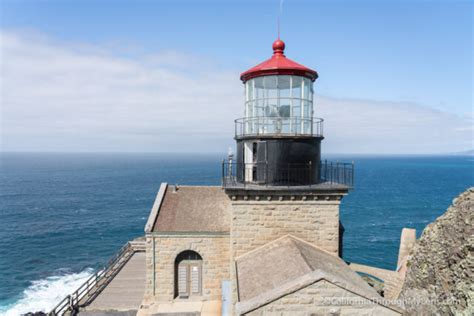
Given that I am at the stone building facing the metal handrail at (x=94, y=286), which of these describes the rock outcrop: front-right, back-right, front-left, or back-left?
back-left

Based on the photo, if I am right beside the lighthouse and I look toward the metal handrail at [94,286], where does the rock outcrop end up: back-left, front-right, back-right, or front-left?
back-left

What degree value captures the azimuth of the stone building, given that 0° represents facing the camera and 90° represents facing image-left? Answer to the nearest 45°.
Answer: approximately 0°

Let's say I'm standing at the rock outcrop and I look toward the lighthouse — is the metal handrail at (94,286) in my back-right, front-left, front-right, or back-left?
front-left
